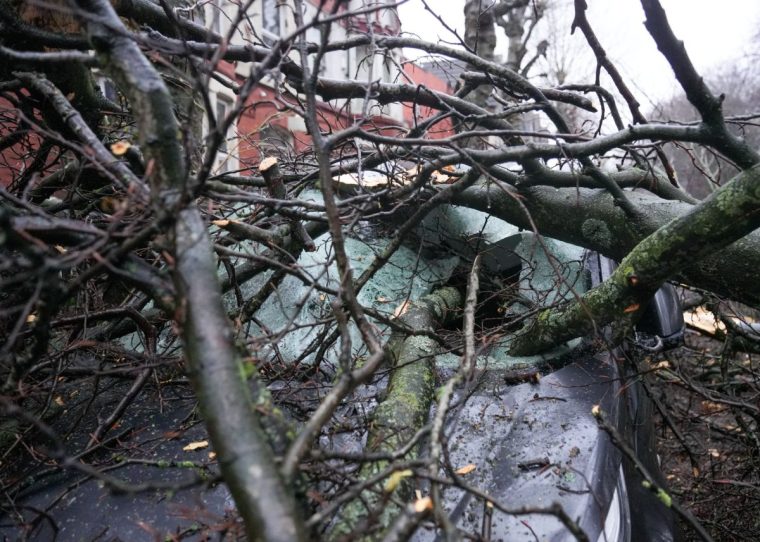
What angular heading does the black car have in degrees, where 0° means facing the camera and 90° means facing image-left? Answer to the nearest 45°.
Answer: approximately 45°
